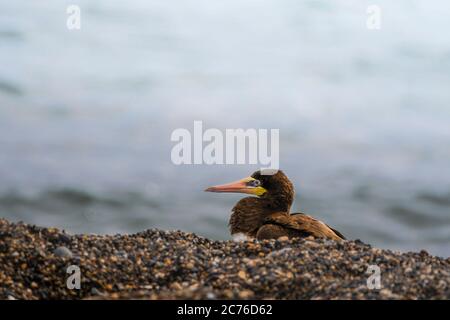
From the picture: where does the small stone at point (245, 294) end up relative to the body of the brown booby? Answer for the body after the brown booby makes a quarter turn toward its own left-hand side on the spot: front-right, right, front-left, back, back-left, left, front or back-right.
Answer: front

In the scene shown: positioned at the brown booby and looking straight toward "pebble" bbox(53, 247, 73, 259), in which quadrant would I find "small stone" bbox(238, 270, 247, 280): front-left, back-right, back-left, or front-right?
front-left

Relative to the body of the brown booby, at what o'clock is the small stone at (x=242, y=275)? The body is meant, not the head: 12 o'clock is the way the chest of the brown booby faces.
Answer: The small stone is roughly at 9 o'clock from the brown booby.

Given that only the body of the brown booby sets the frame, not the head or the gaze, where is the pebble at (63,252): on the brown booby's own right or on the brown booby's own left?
on the brown booby's own left

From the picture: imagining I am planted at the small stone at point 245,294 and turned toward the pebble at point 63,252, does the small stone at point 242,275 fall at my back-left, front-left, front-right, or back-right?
front-right

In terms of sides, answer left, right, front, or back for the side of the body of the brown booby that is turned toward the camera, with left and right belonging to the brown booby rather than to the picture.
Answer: left
